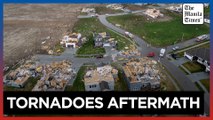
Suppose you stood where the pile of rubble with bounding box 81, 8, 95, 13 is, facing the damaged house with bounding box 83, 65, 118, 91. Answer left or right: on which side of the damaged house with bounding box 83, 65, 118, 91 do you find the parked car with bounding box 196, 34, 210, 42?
left

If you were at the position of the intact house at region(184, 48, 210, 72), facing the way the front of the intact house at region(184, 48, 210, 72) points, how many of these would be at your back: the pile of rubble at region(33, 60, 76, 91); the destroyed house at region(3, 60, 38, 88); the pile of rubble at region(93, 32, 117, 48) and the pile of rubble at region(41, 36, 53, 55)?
0

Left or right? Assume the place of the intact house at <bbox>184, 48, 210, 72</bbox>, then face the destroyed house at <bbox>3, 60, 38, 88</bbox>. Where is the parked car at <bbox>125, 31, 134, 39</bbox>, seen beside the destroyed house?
right

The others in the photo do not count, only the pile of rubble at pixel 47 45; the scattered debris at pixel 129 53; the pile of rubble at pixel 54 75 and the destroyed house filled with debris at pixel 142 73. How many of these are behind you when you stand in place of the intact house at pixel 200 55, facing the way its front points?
0

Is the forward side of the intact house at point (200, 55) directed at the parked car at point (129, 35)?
no

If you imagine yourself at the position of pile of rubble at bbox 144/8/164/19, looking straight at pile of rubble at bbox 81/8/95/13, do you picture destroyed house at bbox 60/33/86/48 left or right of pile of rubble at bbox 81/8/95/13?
left

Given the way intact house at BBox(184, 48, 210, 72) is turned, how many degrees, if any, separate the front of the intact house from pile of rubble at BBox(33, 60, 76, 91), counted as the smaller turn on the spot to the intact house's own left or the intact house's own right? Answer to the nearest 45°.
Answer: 0° — it already faces it

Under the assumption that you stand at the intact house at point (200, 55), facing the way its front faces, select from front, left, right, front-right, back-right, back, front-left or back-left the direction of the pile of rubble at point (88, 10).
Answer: right

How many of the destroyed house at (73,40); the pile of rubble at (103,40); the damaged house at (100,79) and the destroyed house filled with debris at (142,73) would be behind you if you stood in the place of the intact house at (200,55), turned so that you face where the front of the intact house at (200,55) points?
0

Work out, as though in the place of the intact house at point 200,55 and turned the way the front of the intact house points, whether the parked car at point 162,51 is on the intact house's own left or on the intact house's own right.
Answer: on the intact house's own right

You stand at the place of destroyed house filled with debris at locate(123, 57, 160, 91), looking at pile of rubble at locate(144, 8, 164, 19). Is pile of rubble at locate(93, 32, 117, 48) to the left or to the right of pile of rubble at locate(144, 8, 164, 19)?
left
